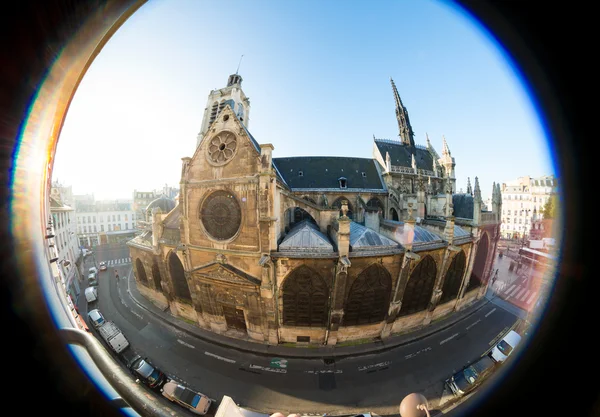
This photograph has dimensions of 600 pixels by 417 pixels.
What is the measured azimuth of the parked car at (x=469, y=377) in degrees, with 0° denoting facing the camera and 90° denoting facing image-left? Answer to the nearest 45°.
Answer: approximately 45°

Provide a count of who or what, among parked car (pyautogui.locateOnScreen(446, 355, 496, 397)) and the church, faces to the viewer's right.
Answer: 0

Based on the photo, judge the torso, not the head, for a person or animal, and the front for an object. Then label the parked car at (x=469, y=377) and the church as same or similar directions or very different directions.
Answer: very different directions

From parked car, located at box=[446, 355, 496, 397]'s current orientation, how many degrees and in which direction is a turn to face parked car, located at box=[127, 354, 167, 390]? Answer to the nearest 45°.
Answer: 0° — it already faces it

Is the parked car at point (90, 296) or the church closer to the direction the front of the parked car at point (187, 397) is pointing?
the parked car

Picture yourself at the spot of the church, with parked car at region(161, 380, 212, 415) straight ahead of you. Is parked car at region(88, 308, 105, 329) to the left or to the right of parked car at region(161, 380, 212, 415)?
right

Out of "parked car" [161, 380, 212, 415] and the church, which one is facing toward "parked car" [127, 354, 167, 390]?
"parked car" [161, 380, 212, 415]

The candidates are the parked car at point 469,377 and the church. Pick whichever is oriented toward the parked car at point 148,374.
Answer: the parked car at point 469,377
